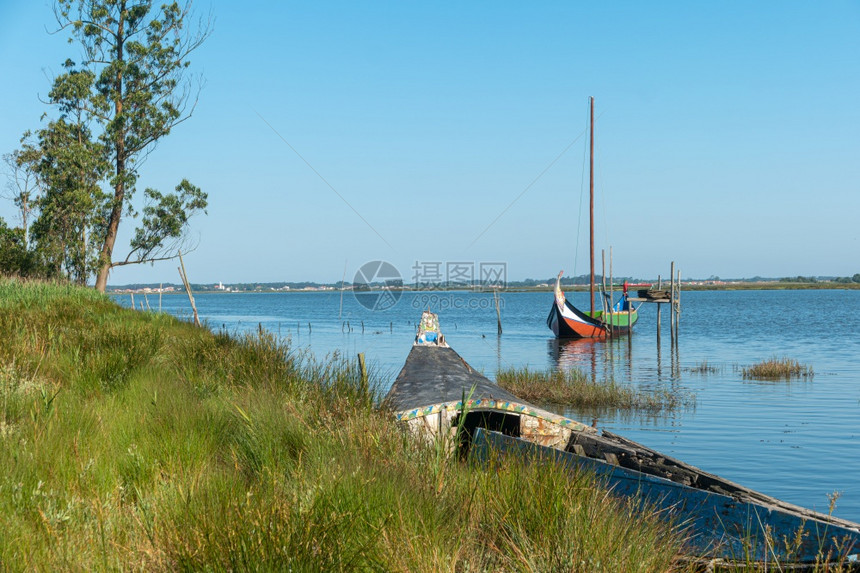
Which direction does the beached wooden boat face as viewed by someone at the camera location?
facing away from the viewer and to the left of the viewer

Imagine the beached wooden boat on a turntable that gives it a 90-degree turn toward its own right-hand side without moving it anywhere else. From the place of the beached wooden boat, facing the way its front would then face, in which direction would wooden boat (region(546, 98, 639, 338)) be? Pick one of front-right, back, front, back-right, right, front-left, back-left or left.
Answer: front-left

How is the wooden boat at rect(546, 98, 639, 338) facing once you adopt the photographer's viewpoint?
facing the viewer and to the left of the viewer
